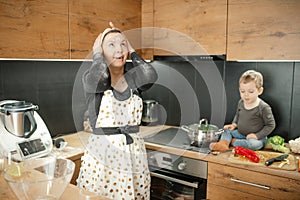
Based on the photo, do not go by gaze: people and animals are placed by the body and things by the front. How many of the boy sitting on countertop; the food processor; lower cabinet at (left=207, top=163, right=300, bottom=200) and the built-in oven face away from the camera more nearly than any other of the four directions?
0

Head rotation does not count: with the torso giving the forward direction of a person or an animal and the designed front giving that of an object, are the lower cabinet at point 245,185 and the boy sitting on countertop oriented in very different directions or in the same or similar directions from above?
same or similar directions

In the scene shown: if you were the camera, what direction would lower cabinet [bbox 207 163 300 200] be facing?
facing the viewer and to the left of the viewer

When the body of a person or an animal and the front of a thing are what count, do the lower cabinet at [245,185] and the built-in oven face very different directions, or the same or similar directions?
same or similar directions

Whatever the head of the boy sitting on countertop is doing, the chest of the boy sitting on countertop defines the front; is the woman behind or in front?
in front

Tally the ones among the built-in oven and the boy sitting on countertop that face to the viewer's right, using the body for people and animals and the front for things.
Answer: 0

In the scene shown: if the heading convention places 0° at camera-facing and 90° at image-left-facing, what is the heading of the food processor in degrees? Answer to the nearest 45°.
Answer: approximately 315°

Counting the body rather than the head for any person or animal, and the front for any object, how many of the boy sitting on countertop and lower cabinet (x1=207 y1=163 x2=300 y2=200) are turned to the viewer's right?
0

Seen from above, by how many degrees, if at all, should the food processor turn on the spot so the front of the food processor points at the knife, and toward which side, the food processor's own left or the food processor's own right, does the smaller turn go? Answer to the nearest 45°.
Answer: approximately 45° to the food processor's own left

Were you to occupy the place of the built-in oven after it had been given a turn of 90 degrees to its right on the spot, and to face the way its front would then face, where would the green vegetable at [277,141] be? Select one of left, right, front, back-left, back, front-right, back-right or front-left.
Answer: back-right

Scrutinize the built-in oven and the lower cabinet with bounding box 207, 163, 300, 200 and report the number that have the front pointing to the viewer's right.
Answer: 0

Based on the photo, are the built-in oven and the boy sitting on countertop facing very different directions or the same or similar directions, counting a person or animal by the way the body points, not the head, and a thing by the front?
same or similar directions

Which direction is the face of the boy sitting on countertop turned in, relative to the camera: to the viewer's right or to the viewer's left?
to the viewer's left

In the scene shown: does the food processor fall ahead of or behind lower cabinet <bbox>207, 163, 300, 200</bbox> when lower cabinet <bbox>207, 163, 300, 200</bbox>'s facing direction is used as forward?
ahead
